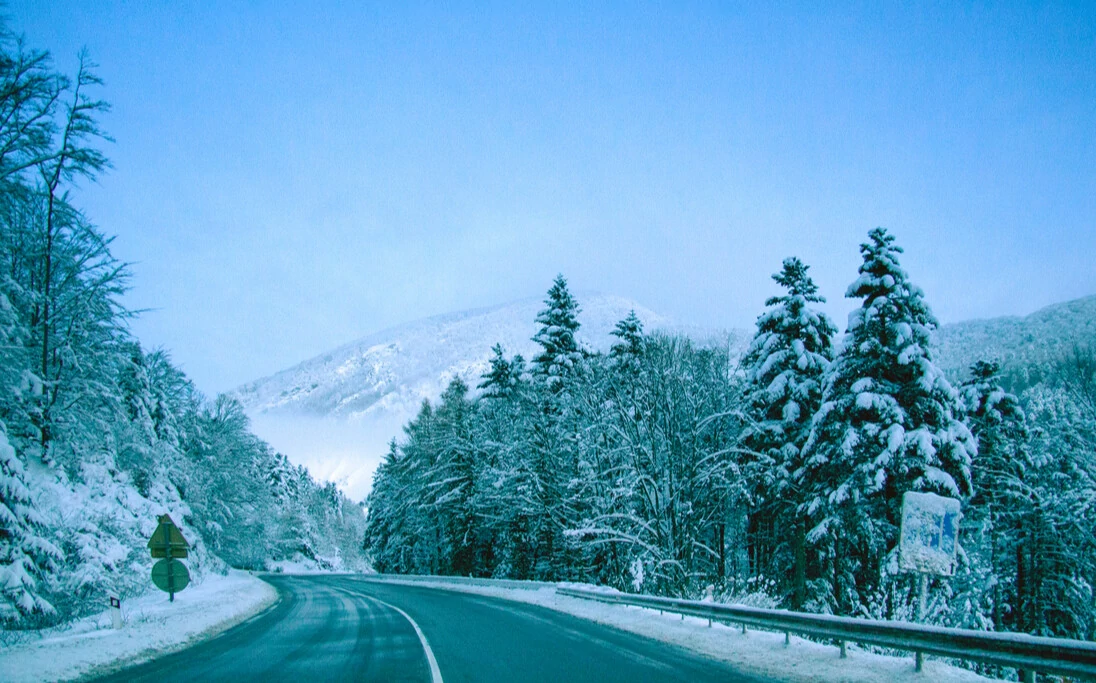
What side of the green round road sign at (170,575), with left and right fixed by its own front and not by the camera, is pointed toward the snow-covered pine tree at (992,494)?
right

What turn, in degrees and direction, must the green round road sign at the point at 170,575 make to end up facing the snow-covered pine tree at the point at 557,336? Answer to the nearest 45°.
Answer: approximately 45° to its right

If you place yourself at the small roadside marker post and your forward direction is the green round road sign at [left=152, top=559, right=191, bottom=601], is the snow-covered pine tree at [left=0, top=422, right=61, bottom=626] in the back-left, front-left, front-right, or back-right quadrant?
front-left

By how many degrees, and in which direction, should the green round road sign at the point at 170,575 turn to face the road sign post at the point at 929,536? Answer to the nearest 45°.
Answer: approximately 135° to its right

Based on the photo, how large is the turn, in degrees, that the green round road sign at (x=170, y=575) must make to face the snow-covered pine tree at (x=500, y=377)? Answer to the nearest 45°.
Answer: approximately 45° to its right

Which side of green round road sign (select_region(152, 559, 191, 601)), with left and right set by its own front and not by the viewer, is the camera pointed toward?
back

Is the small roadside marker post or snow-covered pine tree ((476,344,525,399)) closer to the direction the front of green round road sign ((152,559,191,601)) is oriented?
the snow-covered pine tree

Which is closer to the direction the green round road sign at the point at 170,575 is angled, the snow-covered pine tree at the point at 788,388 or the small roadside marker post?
the snow-covered pine tree

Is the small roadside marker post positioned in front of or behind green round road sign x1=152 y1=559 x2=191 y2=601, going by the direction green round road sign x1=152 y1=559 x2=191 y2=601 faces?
behind
